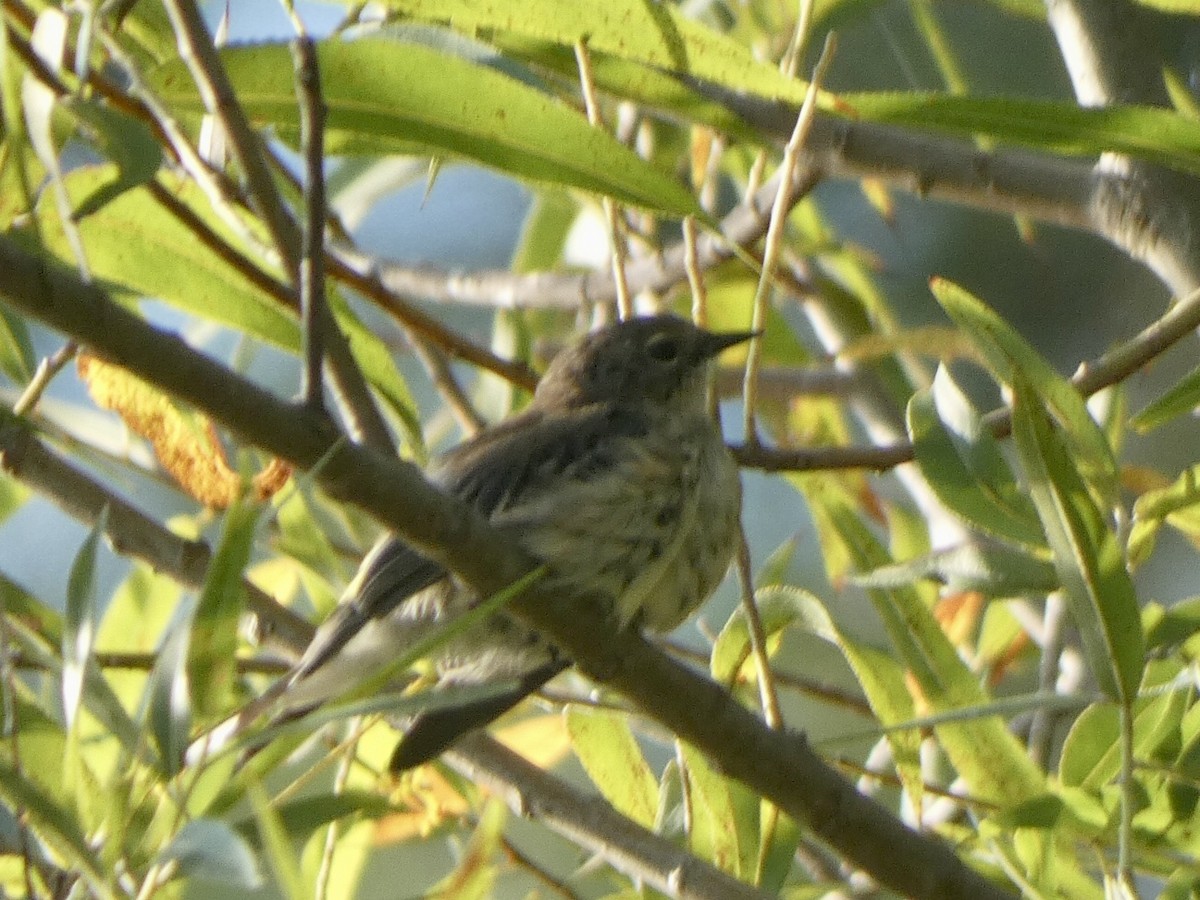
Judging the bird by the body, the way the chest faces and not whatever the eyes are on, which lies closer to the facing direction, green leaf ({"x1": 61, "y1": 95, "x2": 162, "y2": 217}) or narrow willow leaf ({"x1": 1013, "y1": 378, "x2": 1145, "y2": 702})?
the narrow willow leaf

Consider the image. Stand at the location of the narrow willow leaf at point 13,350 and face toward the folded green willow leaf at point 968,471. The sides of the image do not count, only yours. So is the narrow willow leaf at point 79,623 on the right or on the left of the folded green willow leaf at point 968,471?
right

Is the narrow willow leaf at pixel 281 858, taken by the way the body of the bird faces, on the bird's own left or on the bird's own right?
on the bird's own right

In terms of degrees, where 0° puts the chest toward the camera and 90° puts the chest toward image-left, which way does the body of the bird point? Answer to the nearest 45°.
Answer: approximately 270°

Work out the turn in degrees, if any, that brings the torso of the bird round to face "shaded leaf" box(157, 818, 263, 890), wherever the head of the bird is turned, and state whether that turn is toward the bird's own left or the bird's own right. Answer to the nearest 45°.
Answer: approximately 90° to the bird's own right

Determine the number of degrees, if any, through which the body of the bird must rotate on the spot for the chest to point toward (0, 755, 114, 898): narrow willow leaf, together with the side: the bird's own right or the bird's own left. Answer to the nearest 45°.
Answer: approximately 90° to the bird's own right

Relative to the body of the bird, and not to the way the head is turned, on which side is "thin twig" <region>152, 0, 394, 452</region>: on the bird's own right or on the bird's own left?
on the bird's own right

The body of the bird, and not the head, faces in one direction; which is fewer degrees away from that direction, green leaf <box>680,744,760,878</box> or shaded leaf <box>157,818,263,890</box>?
the green leaf

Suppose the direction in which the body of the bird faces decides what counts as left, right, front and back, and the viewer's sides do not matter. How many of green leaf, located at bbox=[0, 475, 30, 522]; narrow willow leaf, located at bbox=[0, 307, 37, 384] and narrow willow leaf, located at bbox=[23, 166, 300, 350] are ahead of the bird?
0

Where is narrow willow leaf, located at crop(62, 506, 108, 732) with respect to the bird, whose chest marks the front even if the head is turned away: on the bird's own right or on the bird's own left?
on the bird's own right

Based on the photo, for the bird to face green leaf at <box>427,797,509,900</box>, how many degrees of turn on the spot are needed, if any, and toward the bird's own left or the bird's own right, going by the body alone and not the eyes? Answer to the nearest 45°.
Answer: approximately 90° to the bird's own right
